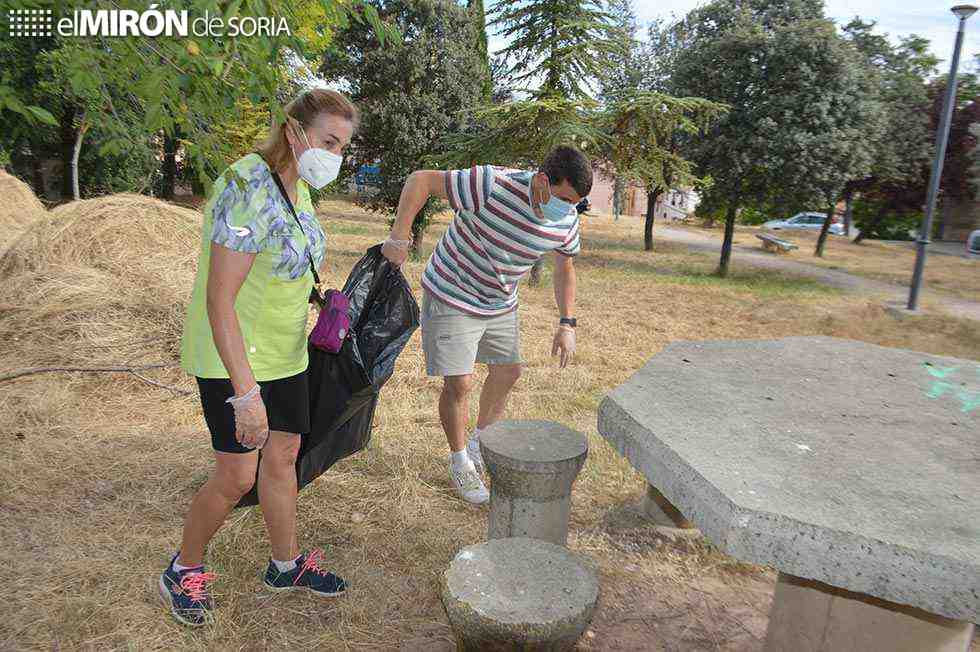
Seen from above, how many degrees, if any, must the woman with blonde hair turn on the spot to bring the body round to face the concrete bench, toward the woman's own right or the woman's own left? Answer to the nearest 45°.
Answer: approximately 90° to the woman's own left

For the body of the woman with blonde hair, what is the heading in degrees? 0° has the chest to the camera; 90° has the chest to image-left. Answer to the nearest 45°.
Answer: approximately 315°

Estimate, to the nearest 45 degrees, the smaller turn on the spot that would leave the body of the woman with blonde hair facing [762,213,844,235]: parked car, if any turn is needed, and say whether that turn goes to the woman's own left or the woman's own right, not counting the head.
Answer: approximately 90° to the woman's own left
